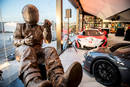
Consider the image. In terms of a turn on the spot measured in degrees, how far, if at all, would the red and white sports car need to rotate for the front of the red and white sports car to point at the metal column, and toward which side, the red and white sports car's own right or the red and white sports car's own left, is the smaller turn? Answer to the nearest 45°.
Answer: approximately 90° to the red and white sports car's own right

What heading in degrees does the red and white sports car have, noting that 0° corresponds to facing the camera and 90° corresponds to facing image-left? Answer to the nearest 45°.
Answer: approximately 0°

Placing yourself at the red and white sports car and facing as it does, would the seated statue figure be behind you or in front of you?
in front
